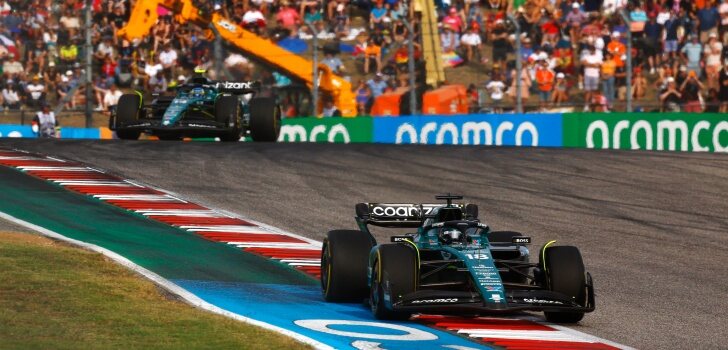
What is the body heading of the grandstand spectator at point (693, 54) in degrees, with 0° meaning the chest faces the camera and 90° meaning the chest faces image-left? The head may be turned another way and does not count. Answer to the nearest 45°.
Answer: approximately 0°

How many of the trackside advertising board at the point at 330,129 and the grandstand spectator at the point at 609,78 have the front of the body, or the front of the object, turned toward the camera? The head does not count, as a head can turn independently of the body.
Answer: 2

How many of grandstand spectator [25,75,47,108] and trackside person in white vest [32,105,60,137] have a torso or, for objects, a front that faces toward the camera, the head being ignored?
2

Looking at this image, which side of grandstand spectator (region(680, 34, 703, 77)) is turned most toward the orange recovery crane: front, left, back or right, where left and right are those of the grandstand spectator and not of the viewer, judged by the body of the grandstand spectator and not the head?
right

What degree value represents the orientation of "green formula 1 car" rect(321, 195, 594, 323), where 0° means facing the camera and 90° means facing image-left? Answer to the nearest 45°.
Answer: approximately 0°

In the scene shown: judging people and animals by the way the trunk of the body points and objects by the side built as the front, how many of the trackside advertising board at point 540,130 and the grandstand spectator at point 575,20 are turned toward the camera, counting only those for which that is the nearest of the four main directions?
2
